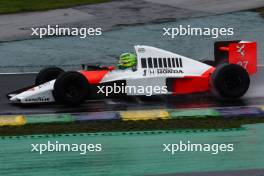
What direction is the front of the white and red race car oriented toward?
to the viewer's left

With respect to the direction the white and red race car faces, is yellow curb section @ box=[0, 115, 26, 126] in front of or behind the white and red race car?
in front

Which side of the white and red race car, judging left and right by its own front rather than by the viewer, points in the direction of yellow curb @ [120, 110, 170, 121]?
left
